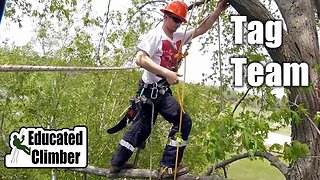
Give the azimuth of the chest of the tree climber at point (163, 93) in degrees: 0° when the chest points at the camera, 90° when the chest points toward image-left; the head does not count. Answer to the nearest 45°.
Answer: approximately 315°

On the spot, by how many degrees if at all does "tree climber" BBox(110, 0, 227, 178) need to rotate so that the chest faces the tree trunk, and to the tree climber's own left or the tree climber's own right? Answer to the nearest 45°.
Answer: approximately 45° to the tree climber's own left
